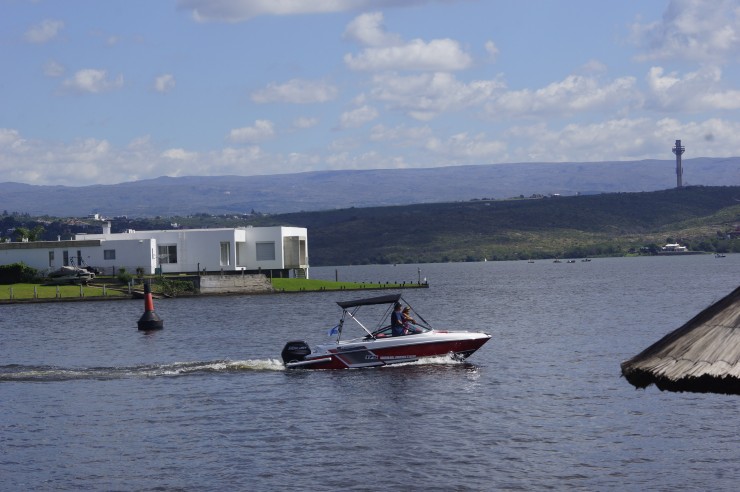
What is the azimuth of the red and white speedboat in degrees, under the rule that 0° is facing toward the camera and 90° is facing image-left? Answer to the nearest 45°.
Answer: approximately 270°
